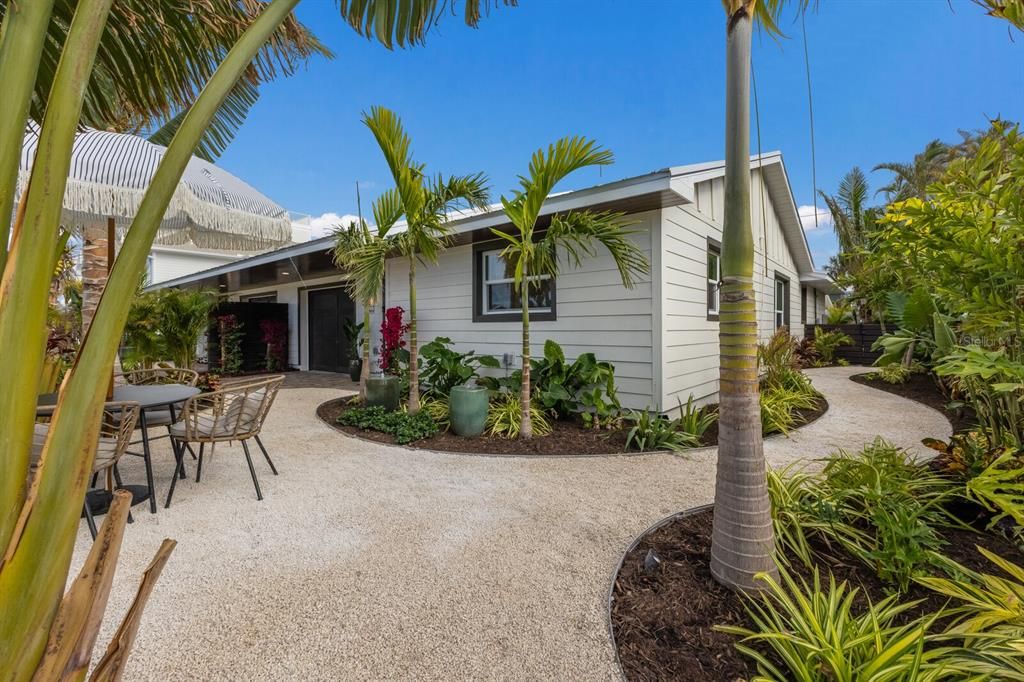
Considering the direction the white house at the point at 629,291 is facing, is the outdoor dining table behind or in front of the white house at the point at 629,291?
in front

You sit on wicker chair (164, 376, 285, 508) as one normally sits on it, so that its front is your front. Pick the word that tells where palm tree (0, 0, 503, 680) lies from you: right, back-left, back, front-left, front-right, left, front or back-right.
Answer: left

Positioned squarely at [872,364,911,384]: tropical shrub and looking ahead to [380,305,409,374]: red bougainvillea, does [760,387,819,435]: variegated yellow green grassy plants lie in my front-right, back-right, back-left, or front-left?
front-left

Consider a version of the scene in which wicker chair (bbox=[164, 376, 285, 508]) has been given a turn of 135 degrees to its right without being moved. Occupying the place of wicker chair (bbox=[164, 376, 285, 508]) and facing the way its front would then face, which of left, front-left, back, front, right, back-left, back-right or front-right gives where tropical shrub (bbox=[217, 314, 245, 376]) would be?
front-left

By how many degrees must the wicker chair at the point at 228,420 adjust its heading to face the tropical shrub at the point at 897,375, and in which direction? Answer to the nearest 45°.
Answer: approximately 180°

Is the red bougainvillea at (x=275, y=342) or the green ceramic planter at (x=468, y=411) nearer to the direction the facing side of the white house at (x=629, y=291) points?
the green ceramic planter

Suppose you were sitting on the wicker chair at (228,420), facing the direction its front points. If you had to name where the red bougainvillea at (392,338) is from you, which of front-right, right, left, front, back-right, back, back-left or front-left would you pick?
back-right

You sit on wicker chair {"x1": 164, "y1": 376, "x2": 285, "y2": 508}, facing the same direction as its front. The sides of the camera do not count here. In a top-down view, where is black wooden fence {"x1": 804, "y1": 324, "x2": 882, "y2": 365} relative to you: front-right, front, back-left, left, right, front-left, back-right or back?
back

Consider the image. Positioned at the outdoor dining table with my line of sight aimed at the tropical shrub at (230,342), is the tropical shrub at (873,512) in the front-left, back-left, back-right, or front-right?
back-right

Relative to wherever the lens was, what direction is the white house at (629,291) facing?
facing the viewer and to the left of the viewer

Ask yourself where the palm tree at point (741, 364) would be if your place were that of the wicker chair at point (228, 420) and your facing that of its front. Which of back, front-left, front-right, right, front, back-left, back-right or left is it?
back-left

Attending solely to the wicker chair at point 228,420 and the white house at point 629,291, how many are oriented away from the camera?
0

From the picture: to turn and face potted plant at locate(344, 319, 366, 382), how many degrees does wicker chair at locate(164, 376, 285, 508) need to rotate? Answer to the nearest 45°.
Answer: approximately 90° to its right

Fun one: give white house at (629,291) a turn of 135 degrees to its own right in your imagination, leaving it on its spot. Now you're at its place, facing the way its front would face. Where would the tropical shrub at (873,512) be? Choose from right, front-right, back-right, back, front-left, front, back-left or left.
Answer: back

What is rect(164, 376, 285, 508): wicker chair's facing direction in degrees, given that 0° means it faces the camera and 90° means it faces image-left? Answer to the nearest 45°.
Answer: approximately 90°

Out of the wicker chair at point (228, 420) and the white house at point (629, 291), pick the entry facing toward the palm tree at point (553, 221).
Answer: the white house
